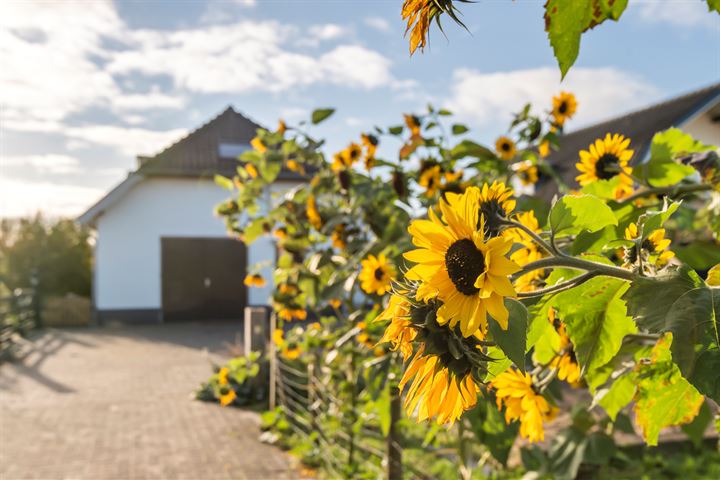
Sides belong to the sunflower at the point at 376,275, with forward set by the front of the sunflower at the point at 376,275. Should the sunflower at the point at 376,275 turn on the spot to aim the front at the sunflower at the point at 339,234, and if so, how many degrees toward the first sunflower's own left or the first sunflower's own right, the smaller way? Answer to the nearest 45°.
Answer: approximately 180°

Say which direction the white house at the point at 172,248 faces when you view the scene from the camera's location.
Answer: facing the viewer

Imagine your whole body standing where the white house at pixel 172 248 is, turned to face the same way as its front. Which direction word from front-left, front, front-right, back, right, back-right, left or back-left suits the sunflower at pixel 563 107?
front

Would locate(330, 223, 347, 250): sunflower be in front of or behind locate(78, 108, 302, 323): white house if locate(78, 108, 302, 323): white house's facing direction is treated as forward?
in front

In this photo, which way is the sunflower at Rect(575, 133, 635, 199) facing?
toward the camera

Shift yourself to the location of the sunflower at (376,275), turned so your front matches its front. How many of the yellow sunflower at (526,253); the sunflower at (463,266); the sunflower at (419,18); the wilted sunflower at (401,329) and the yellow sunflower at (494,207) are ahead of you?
5

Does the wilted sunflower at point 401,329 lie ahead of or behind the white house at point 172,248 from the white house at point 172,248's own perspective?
ahead

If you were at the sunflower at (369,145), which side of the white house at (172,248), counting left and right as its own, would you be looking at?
front

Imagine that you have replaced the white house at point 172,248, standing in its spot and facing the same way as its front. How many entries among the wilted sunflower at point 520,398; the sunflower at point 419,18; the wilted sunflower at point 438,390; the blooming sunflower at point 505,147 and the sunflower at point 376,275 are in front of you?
5

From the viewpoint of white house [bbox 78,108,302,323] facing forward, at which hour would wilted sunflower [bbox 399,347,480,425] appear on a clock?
The wilted sunflower is roughly at 12 o'clock from the white house.

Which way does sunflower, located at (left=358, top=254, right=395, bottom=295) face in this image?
toward the camera

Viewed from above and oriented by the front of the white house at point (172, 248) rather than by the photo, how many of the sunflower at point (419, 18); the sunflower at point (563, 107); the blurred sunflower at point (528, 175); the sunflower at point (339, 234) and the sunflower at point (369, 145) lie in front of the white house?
5

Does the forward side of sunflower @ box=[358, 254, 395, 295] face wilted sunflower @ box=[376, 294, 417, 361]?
yes
